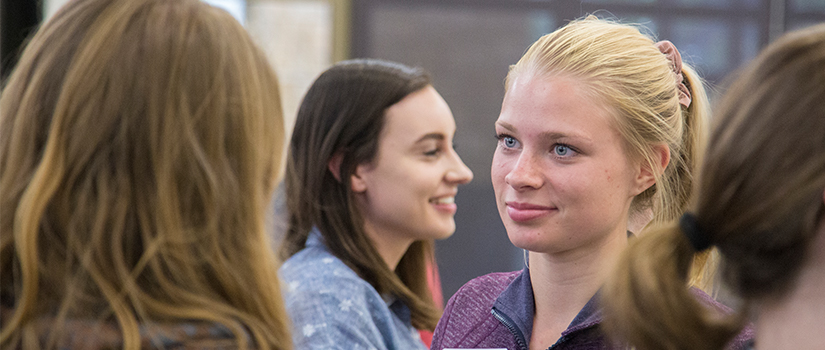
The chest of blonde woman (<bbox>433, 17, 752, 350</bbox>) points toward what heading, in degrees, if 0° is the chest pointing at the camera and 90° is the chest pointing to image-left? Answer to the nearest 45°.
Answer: approximately 45°

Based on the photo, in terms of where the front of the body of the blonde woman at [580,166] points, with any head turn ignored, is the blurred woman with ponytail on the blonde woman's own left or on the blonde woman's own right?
on the blonde woman's own left
